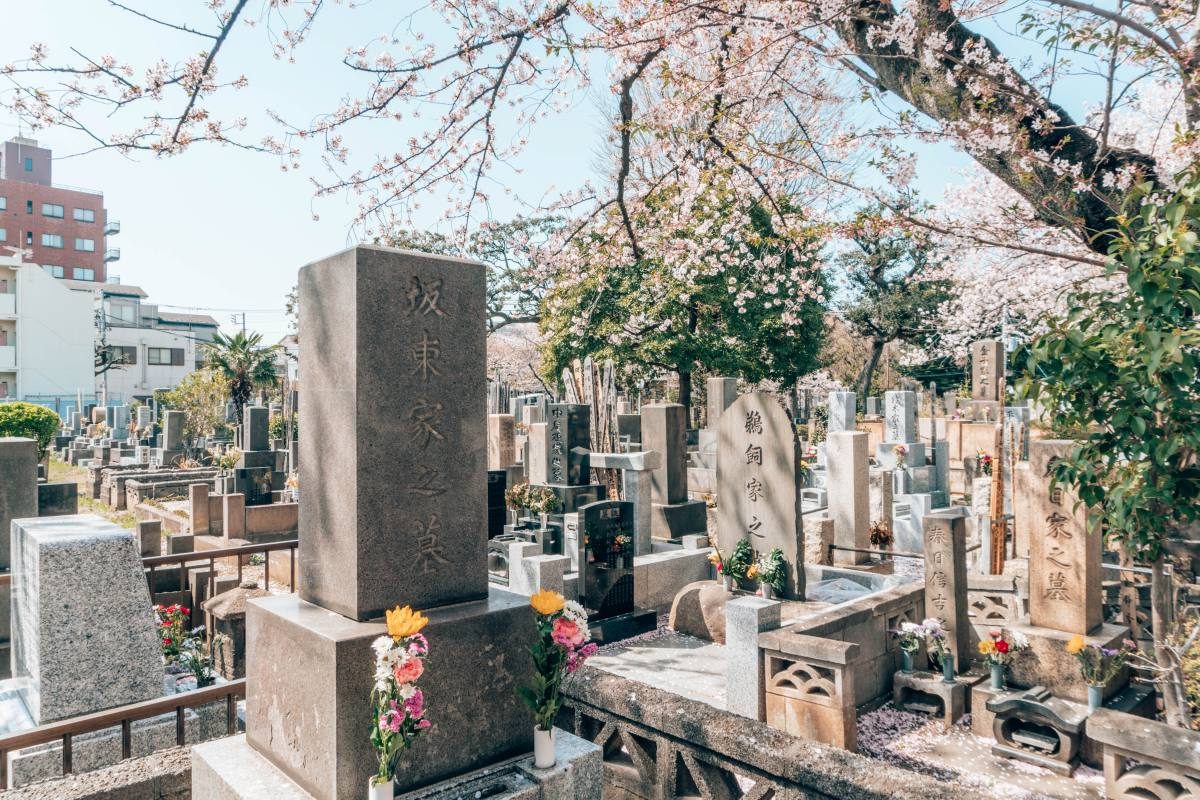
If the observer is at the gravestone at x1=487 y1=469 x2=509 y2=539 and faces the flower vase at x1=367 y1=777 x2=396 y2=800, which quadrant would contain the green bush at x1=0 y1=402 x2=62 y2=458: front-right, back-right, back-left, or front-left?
back-right

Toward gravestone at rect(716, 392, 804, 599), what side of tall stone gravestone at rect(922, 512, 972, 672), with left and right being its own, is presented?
right

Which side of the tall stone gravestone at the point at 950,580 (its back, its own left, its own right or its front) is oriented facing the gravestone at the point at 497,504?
right

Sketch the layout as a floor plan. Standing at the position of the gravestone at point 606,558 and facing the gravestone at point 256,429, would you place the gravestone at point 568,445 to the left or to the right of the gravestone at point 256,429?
right

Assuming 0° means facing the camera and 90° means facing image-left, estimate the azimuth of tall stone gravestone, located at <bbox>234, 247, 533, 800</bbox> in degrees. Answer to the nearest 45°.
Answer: approximately 315°

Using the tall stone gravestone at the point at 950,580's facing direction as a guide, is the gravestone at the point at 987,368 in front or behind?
behind

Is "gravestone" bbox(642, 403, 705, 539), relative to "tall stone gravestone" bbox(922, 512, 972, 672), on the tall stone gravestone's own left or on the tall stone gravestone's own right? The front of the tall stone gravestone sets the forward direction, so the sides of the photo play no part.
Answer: on the tall stone gravestone's own right

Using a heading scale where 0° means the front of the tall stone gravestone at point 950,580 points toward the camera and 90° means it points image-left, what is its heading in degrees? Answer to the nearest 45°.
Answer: approximately 45°
